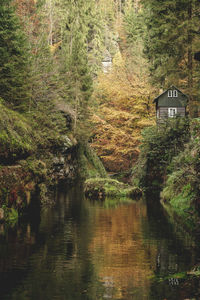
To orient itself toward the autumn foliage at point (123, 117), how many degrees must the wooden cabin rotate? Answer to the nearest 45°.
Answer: approximately 135° to its right

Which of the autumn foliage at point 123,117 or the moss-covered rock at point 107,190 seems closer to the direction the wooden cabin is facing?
the moss-covered rock

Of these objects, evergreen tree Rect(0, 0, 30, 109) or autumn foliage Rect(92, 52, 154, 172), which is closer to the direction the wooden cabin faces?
the evergreen tree

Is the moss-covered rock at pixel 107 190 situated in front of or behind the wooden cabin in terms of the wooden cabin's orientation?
in front

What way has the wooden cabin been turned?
toward the camera

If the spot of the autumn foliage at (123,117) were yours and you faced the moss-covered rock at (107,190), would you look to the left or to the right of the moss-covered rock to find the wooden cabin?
left
